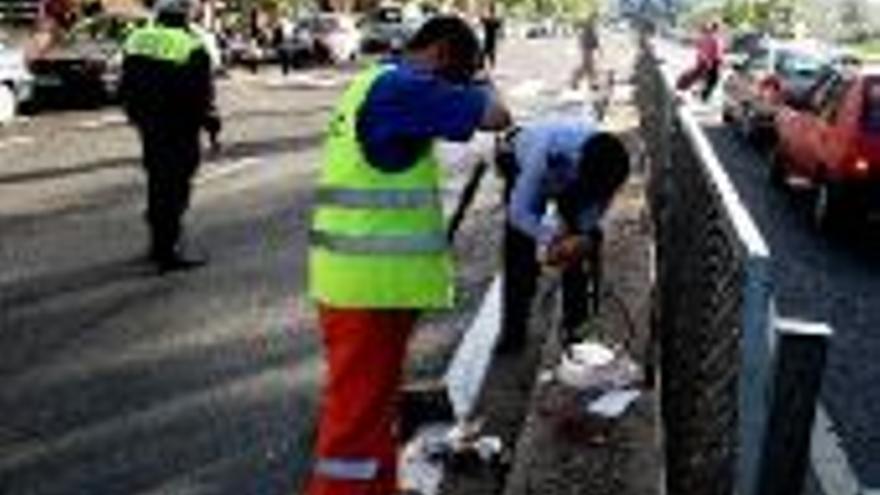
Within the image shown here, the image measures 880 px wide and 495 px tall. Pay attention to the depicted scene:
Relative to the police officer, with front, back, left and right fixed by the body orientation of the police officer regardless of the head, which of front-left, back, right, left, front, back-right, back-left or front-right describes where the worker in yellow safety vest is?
back-right

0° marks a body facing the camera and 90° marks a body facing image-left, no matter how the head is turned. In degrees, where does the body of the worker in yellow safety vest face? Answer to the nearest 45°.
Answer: approximately 270°

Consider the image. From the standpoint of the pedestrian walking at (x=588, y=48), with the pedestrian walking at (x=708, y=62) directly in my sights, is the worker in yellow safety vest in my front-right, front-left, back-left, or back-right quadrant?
front-right

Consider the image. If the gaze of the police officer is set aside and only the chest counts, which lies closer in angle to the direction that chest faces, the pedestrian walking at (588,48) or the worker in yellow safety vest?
the pedestrian walking

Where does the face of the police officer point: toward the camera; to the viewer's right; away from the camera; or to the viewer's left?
away from the camera

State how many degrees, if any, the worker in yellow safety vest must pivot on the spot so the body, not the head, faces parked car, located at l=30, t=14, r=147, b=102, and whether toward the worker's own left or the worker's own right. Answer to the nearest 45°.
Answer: approximately 90° to the worker's own left

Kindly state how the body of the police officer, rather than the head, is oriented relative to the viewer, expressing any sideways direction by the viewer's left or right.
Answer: facing away from the viewer and to the right of the viewer

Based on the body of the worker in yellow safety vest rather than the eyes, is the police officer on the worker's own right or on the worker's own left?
on the worker's own left

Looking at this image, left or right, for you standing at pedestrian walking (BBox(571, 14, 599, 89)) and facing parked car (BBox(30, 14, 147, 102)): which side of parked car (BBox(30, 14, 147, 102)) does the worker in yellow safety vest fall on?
left

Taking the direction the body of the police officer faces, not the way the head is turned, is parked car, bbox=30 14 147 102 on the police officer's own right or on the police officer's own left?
on the police officer's own left
